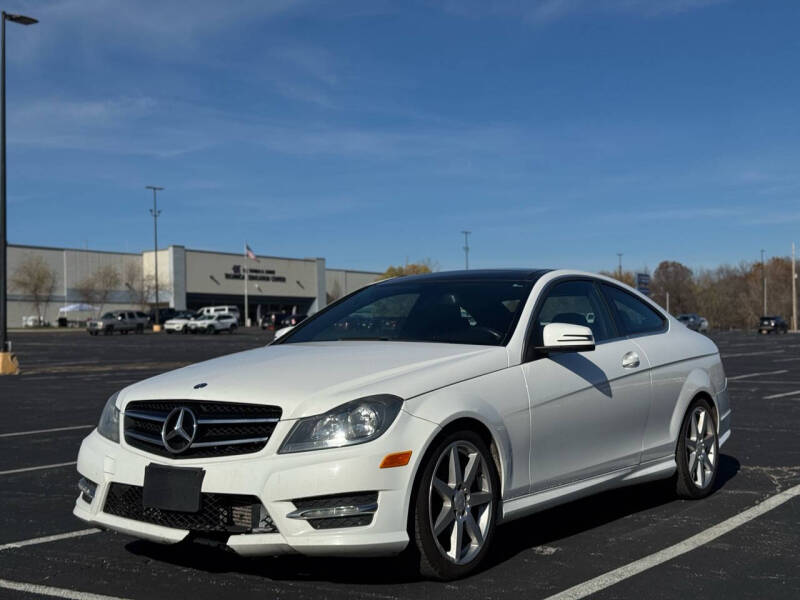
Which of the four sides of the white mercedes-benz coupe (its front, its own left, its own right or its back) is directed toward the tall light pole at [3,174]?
right

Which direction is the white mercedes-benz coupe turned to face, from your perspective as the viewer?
facing the viewer and to the left of the viewer
